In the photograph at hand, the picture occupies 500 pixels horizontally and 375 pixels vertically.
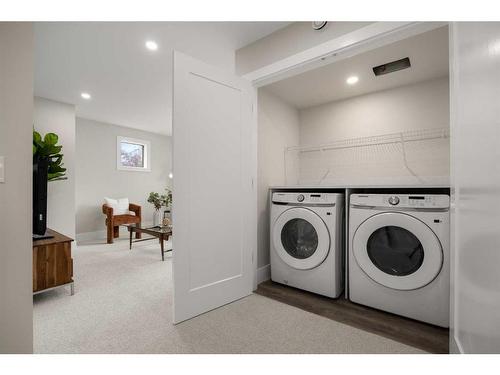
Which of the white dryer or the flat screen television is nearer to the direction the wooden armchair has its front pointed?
the white dryer

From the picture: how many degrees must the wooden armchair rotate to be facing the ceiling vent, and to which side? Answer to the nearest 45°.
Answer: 0° — it already faces it

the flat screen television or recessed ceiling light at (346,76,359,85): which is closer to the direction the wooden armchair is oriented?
the recessed ceiling light

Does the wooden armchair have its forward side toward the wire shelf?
yes

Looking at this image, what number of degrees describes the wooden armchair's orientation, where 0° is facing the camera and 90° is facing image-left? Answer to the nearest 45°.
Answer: approximately 315°

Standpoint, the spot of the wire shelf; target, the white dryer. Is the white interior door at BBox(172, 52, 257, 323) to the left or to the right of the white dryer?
right

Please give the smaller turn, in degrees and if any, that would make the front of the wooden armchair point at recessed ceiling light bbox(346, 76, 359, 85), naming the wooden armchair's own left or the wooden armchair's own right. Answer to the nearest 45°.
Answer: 0° — it already faces it

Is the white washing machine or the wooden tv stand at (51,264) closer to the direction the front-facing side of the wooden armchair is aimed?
the white washing machine

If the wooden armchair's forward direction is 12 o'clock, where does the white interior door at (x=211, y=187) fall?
The white interior door is roughly at 1 o'clock from the wooden armchair.

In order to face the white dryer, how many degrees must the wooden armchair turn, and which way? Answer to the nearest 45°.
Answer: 0° — it already faces it
